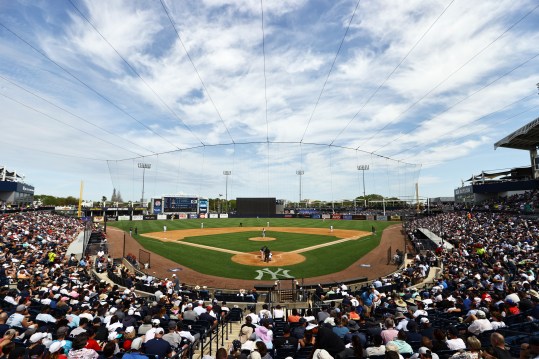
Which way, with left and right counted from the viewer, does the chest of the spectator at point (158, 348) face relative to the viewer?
facing away from the viewer
